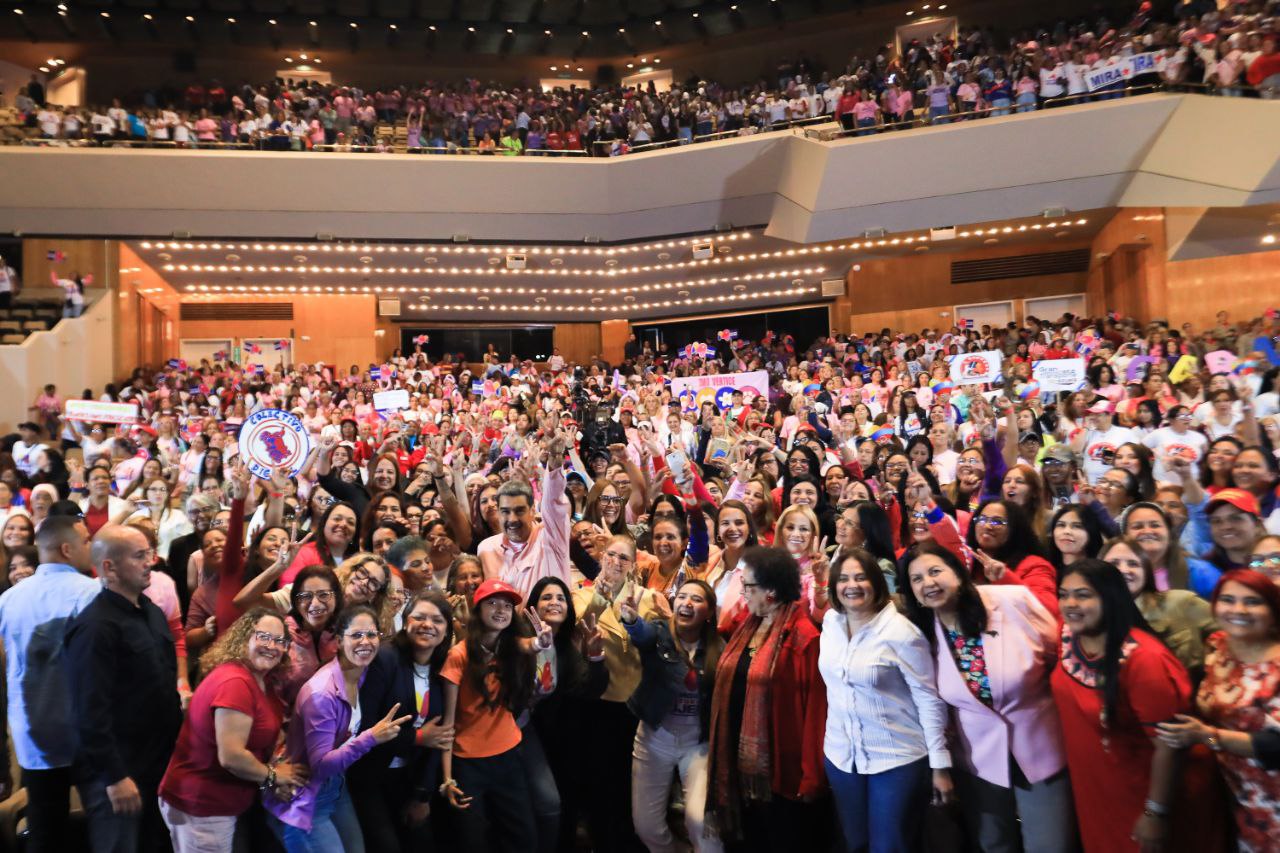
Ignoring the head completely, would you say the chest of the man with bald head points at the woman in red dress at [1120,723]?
yes

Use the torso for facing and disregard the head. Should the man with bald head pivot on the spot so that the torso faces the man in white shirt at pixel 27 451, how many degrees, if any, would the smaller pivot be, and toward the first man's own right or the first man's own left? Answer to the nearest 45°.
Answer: approximately 135° to the first man's own left

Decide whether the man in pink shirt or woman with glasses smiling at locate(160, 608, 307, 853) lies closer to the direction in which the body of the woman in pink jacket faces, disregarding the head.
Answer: the woman with glasses smiling

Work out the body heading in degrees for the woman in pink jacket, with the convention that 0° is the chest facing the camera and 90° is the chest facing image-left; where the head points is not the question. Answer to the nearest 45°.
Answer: approximately 45°

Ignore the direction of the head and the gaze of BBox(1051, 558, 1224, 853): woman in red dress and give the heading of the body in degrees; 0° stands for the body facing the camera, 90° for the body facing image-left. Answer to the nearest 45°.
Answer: approximately 45°

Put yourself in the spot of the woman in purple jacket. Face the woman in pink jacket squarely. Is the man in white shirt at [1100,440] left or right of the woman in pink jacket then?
left
